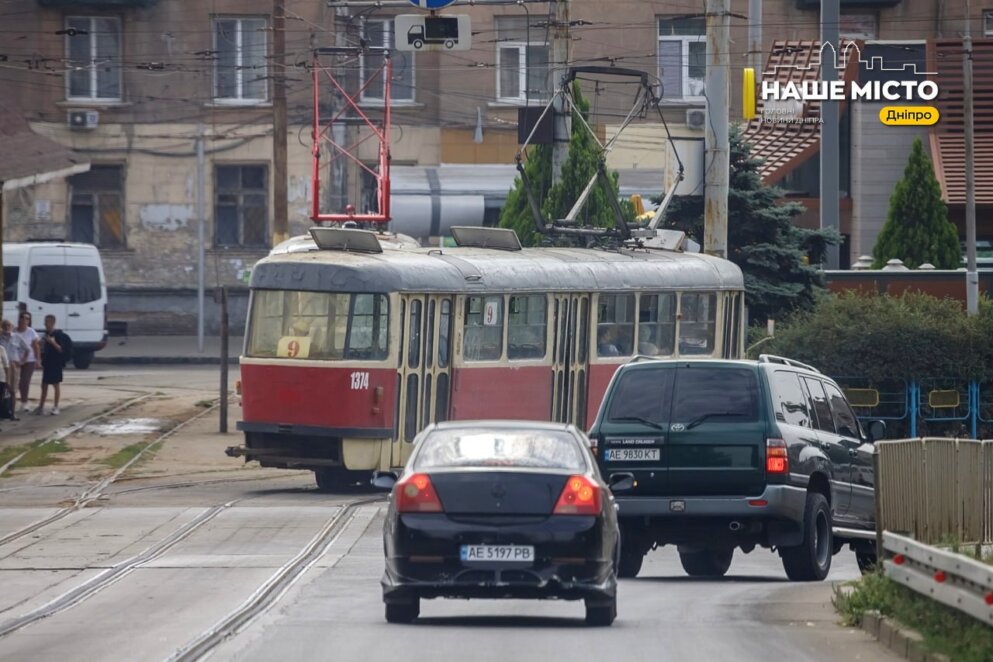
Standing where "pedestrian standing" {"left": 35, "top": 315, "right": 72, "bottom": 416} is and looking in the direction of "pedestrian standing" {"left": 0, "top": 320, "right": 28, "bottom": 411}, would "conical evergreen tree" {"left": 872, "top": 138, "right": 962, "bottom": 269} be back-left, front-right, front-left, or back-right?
back-right

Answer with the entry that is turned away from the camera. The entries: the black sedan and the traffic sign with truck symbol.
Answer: the black sedan

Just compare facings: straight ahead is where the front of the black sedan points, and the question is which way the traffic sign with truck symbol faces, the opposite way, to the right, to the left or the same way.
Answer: the opposite way

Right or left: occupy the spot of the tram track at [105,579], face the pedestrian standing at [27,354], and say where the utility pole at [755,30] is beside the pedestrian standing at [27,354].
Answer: right

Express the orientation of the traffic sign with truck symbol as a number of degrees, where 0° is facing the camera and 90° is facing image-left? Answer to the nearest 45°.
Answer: approximately 0°

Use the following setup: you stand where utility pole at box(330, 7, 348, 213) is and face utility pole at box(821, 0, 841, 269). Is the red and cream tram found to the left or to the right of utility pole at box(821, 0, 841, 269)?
right

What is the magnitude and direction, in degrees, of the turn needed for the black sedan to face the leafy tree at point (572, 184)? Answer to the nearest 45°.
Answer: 0° — it already faces it

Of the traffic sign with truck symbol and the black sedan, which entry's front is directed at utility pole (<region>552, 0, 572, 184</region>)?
the black sedan

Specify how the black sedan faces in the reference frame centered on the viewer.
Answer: facing away from the viewer
